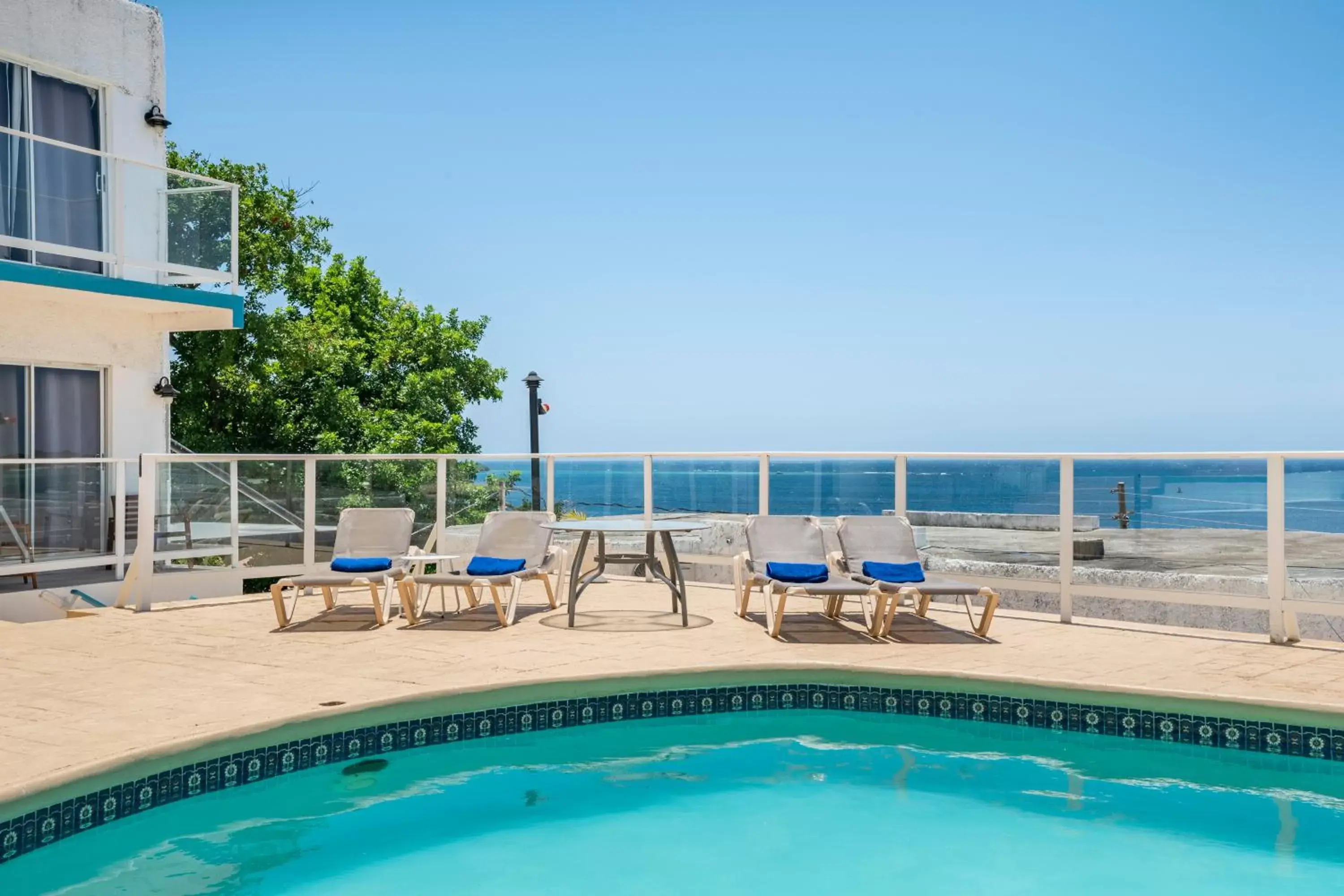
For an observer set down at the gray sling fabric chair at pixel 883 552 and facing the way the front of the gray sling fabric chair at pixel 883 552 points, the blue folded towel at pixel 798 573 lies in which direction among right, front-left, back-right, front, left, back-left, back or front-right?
right

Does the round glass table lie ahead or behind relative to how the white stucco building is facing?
ahead

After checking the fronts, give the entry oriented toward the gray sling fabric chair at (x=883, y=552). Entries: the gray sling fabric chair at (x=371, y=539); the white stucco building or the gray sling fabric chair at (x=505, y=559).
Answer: the white stucco building

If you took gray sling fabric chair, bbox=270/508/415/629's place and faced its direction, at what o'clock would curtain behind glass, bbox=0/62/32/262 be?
The curtain behind glass is roughly at 3 o'clock from the gray sling fabric chair.

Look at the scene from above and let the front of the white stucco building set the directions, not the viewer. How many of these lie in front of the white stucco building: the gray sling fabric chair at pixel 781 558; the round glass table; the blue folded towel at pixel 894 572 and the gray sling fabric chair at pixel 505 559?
4

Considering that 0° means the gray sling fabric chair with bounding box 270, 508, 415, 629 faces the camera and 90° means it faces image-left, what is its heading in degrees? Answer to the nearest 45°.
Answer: approximately 45°

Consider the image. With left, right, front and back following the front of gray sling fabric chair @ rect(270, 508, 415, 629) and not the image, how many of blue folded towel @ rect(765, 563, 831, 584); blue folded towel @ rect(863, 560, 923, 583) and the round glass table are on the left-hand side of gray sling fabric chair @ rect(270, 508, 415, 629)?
3

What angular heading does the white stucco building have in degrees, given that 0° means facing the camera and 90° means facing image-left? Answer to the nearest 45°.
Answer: approximately 315°

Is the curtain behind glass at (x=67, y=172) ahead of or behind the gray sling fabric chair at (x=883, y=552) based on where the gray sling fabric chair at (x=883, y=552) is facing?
behind

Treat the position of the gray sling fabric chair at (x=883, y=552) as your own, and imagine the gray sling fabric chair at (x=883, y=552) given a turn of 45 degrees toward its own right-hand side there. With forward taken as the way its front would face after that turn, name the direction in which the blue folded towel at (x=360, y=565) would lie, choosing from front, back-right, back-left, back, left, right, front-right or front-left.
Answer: right

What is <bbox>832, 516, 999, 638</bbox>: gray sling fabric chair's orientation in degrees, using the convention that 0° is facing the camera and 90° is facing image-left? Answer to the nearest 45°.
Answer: approximately 315°

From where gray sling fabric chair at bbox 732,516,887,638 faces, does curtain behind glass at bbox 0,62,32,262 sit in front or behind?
behind
